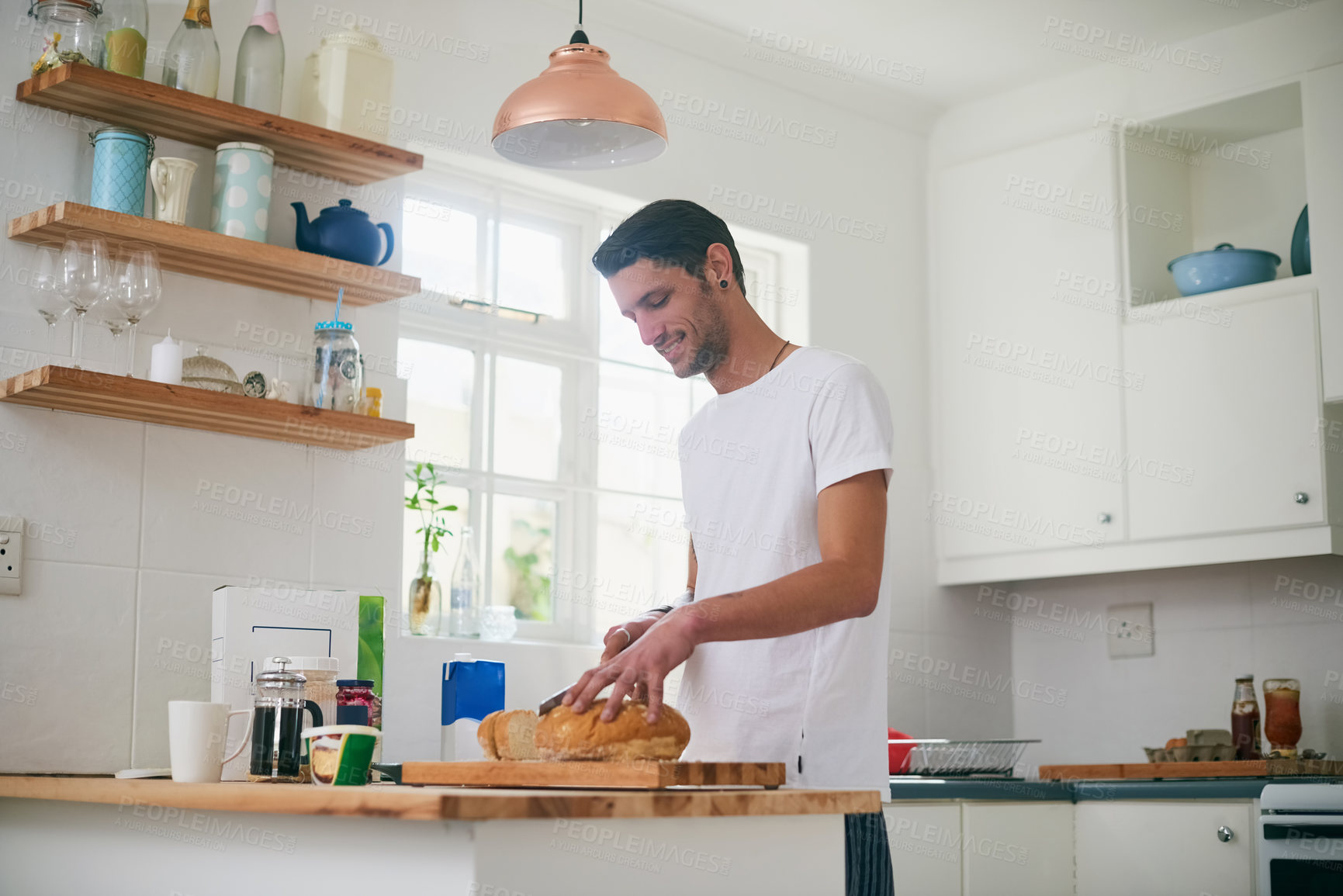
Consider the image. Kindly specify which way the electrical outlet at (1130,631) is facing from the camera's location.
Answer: facing the viewer

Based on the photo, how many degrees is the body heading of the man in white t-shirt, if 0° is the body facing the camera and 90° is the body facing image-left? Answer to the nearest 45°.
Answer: approximately 45°

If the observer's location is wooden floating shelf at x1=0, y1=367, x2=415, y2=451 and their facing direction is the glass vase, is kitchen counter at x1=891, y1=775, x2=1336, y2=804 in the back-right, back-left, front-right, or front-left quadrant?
front-right

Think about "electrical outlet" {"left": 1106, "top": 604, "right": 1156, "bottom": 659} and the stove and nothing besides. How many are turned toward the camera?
2

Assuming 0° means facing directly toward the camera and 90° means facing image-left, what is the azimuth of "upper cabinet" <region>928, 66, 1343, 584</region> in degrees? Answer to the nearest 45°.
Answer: approximately 45°

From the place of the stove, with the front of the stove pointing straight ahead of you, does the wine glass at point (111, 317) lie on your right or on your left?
on your right

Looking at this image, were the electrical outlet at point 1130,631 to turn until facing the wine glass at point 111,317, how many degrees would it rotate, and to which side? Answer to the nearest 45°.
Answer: approximately 45° to its right

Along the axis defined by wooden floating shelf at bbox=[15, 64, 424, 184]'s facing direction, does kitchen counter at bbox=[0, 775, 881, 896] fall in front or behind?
in front
